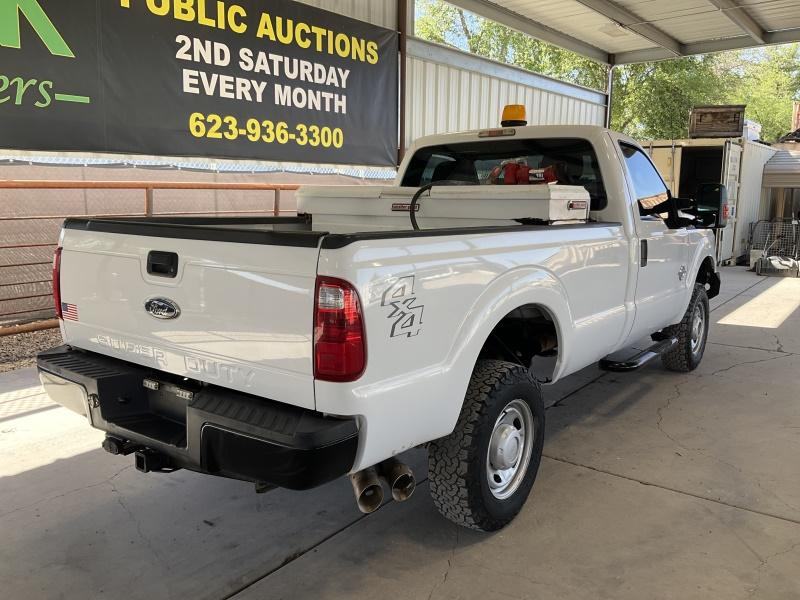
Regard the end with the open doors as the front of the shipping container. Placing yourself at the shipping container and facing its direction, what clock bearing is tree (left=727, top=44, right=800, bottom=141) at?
The tree is roughly at 6 o'clock from the shipping container.

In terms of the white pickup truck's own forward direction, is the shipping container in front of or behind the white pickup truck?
in front

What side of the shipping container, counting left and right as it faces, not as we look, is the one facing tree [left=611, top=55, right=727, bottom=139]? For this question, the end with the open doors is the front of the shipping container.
back

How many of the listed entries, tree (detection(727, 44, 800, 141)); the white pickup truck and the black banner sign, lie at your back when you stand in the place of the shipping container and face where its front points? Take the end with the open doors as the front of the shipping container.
1

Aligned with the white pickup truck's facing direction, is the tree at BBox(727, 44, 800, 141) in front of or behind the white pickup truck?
in front

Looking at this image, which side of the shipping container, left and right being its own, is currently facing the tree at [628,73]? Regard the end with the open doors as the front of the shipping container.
back

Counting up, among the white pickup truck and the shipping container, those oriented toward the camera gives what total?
1

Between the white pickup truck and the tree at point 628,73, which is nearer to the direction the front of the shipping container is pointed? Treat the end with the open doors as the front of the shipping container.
the white pickup truck

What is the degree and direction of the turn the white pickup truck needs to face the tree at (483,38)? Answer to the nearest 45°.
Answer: approximately 45° to its left

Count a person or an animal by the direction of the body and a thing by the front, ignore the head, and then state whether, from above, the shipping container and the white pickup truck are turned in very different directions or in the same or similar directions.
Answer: very different directions

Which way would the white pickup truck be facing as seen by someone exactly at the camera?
facing away from the viewer and to the right of the viewer

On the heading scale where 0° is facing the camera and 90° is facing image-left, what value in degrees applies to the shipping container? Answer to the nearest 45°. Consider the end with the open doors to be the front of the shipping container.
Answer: approximately 0°
